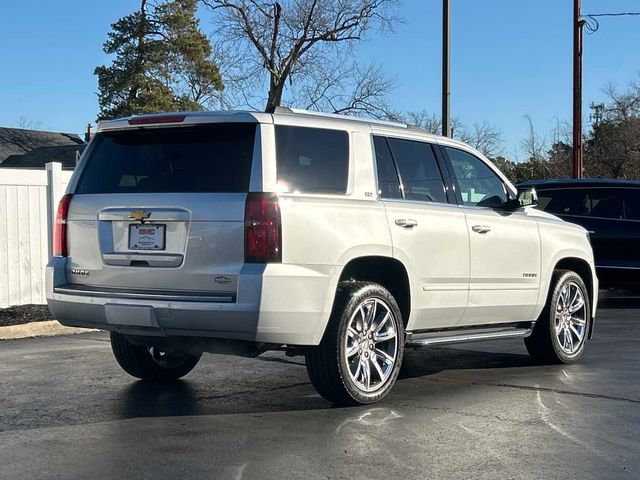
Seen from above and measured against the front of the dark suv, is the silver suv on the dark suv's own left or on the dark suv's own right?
on the dark suv's own right

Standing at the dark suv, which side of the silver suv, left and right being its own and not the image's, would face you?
front

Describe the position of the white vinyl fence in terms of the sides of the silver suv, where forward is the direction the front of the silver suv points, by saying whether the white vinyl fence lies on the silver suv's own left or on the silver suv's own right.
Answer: on the silver suv's own left

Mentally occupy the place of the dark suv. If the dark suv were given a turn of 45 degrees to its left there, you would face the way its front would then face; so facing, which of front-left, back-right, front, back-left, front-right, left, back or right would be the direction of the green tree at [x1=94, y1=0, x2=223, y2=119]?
left

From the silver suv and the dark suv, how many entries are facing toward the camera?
0

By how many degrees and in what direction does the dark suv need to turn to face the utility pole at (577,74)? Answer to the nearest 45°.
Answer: approximately 90° to its left

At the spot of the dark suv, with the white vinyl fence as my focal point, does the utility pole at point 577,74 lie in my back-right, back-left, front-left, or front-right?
back-right

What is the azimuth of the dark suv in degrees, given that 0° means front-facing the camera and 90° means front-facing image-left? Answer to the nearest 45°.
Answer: approximately 270°

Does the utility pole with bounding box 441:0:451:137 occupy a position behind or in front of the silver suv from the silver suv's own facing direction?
in front

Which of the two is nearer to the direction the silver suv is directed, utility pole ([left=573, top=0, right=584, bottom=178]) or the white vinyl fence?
the utility pole

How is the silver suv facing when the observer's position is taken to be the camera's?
facing away from the viewer and to the right of the viewer
